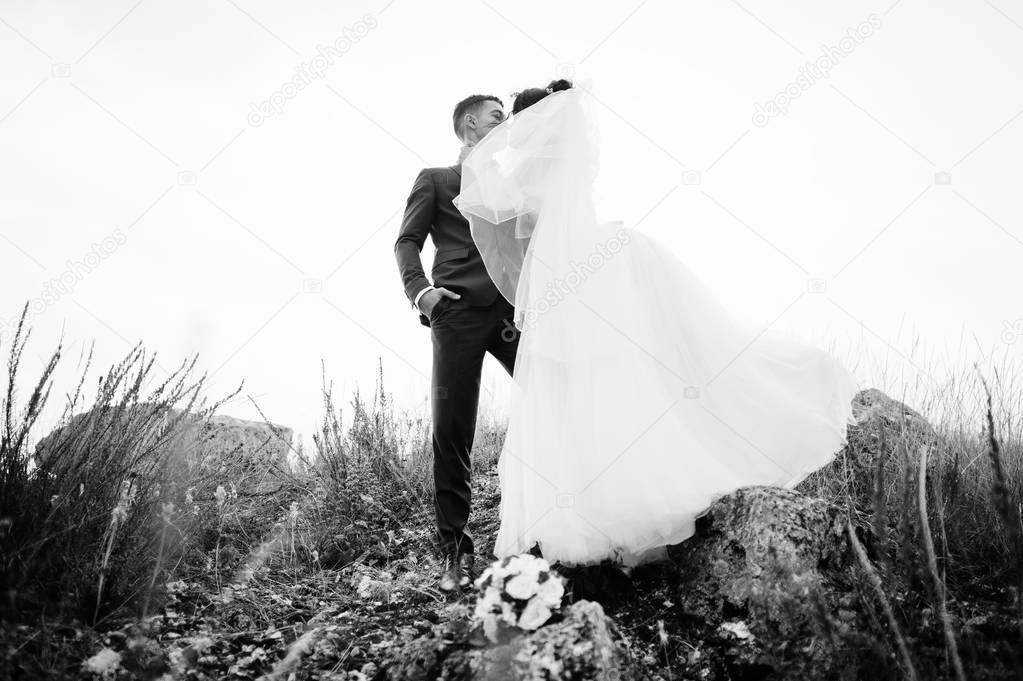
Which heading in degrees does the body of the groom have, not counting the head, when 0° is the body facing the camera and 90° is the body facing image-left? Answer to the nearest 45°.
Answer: approximately 315°

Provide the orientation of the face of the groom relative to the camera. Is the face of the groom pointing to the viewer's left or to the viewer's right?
to the viewer's right

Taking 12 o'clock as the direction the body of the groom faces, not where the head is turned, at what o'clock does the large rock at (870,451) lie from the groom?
The large rock is roughly at 10 o'clock from the groom.

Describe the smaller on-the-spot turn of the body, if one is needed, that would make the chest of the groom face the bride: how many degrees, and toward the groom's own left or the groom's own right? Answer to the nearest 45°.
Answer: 0° — they already face them
